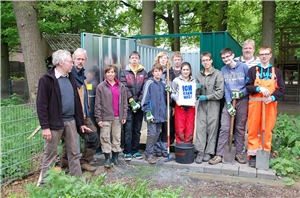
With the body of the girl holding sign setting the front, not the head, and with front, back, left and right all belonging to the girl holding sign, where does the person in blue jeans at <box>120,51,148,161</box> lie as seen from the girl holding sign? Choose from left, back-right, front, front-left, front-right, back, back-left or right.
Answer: right

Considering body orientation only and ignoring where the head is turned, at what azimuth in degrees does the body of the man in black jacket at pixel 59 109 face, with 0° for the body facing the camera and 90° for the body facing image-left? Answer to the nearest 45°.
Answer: approximately 315°

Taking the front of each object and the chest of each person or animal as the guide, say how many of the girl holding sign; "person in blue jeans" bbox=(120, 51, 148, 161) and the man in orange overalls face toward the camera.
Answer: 3

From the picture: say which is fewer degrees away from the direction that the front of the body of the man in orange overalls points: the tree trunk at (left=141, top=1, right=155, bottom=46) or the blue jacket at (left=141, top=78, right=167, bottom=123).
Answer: the blue jacket

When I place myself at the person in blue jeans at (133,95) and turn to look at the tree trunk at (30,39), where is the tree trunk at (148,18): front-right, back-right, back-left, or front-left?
front-right

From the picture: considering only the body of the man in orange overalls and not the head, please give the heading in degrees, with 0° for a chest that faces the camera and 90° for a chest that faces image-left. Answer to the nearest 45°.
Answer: approximately 0°

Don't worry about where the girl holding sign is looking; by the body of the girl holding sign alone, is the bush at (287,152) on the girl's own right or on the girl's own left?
on the girl's own left

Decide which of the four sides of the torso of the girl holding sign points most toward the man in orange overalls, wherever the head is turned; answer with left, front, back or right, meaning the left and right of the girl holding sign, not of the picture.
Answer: left

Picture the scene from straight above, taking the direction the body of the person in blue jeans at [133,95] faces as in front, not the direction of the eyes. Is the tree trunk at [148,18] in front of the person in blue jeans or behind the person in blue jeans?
behind

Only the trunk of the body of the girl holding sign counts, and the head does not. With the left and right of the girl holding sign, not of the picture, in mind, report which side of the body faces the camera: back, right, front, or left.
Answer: front

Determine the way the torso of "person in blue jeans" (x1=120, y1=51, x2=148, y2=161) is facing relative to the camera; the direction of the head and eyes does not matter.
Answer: toward the camera

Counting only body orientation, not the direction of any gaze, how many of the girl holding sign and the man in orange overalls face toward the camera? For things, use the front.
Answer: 2

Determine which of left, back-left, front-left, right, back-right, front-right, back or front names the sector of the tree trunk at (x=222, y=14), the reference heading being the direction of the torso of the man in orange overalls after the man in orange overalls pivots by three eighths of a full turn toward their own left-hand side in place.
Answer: front-left
